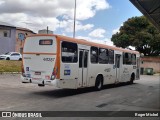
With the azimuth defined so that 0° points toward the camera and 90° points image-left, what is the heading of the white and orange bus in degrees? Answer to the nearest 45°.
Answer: approximately 225°
